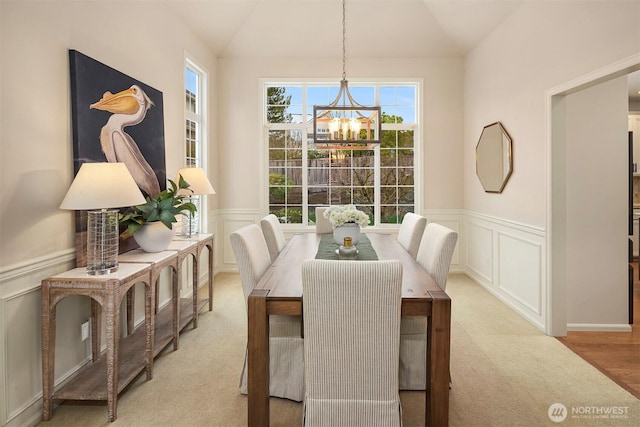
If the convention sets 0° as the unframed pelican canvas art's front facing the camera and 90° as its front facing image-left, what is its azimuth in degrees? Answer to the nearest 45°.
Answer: approximately 315°

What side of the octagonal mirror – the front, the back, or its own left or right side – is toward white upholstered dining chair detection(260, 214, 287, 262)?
front

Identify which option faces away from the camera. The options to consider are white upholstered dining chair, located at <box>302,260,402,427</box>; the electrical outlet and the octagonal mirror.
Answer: the white upholstered dining chair

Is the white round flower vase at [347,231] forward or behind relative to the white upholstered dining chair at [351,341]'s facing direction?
forward

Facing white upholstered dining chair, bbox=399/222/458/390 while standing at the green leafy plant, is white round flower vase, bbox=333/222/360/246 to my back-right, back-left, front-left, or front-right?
front-left

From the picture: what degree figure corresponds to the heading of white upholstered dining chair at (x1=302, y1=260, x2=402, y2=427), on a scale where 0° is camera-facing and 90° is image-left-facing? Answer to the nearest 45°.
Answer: approximately 180°

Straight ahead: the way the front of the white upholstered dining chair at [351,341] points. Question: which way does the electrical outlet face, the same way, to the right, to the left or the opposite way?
to the right

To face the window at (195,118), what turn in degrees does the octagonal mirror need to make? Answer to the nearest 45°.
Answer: approximately 45° to its right

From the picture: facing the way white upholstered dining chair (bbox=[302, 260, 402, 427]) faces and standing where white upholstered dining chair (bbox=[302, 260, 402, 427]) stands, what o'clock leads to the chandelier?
The chandelier is roughly at 12 o'clock from the white upholstered dining chair.

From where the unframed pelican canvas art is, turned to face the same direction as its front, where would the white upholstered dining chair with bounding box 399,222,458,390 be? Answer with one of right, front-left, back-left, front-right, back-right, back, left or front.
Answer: front

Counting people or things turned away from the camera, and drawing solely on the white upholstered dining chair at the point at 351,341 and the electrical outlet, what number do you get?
1

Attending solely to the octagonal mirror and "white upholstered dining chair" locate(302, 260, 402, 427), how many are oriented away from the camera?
1
